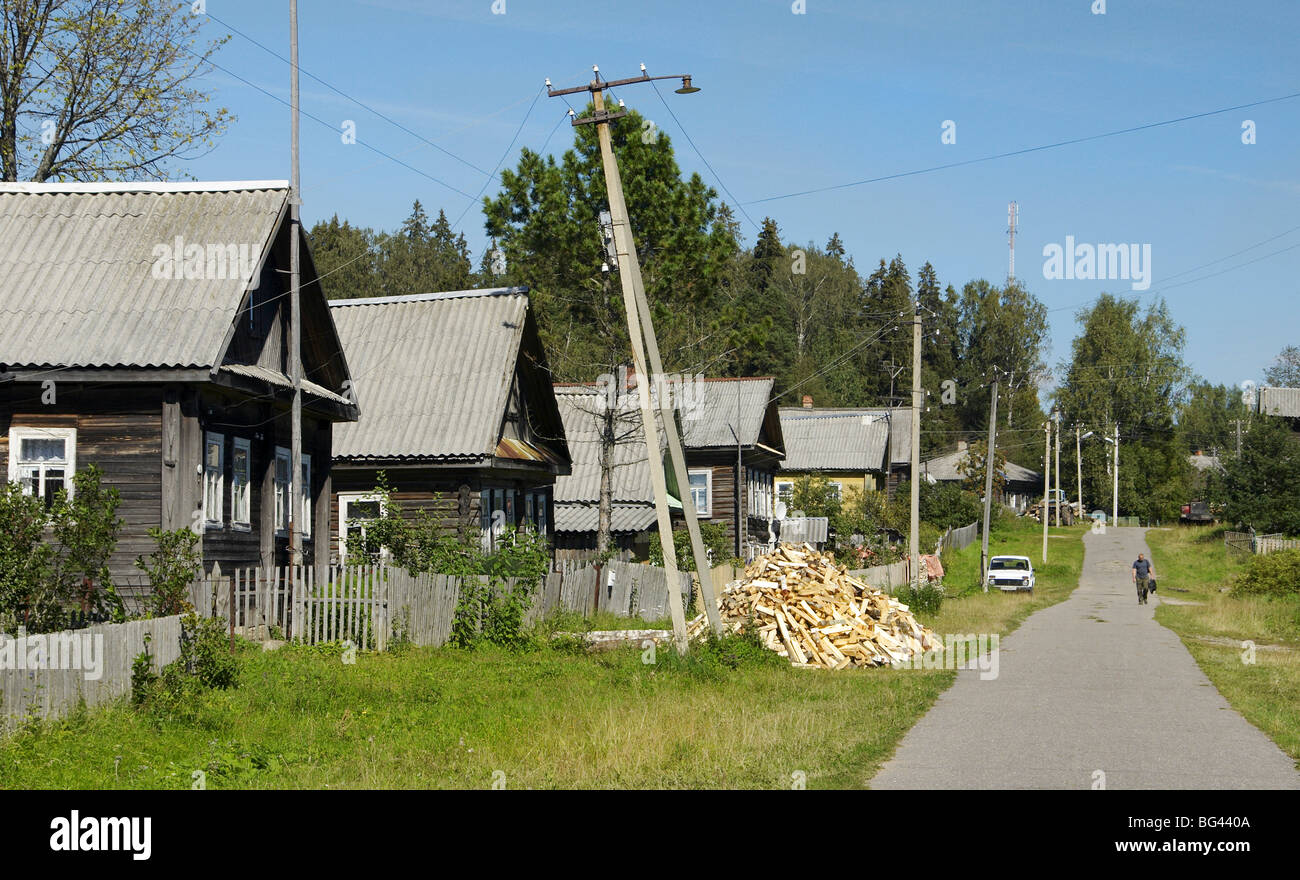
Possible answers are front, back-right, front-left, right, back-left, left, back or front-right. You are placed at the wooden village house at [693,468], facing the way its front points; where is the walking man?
front

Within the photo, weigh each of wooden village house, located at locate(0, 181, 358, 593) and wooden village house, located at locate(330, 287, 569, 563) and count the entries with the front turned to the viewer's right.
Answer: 2

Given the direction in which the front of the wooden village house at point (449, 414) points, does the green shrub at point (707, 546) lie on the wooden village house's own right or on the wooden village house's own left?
on the wooden village house's own left

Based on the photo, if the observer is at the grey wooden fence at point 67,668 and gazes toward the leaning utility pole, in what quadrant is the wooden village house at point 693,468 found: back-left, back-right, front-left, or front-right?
front-left

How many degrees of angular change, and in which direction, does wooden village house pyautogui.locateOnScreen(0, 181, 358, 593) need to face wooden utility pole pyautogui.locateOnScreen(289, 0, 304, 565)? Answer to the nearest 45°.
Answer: approximately 45° to its left

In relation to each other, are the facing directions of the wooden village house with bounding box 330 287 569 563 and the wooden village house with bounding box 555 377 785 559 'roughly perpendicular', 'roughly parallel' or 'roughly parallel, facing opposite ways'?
roughly parallel

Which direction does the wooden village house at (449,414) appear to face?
to the viewer's right

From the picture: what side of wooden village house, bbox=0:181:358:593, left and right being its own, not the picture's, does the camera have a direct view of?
right

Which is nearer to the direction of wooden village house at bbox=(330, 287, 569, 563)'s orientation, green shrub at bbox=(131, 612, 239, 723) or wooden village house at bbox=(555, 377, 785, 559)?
the wooden village house

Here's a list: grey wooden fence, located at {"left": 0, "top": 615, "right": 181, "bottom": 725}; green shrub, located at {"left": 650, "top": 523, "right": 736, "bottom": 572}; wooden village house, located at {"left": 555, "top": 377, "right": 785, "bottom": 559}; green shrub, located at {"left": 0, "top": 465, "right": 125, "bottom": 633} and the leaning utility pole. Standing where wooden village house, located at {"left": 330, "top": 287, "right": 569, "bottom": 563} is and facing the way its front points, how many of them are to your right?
3

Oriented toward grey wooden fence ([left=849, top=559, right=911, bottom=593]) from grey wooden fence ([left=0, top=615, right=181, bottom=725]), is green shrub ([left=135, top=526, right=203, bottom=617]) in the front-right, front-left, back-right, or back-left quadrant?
front-left

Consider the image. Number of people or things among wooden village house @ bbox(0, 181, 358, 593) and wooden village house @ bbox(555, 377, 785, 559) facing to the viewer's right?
2

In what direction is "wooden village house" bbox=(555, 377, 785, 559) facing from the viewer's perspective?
to the viewer's right
